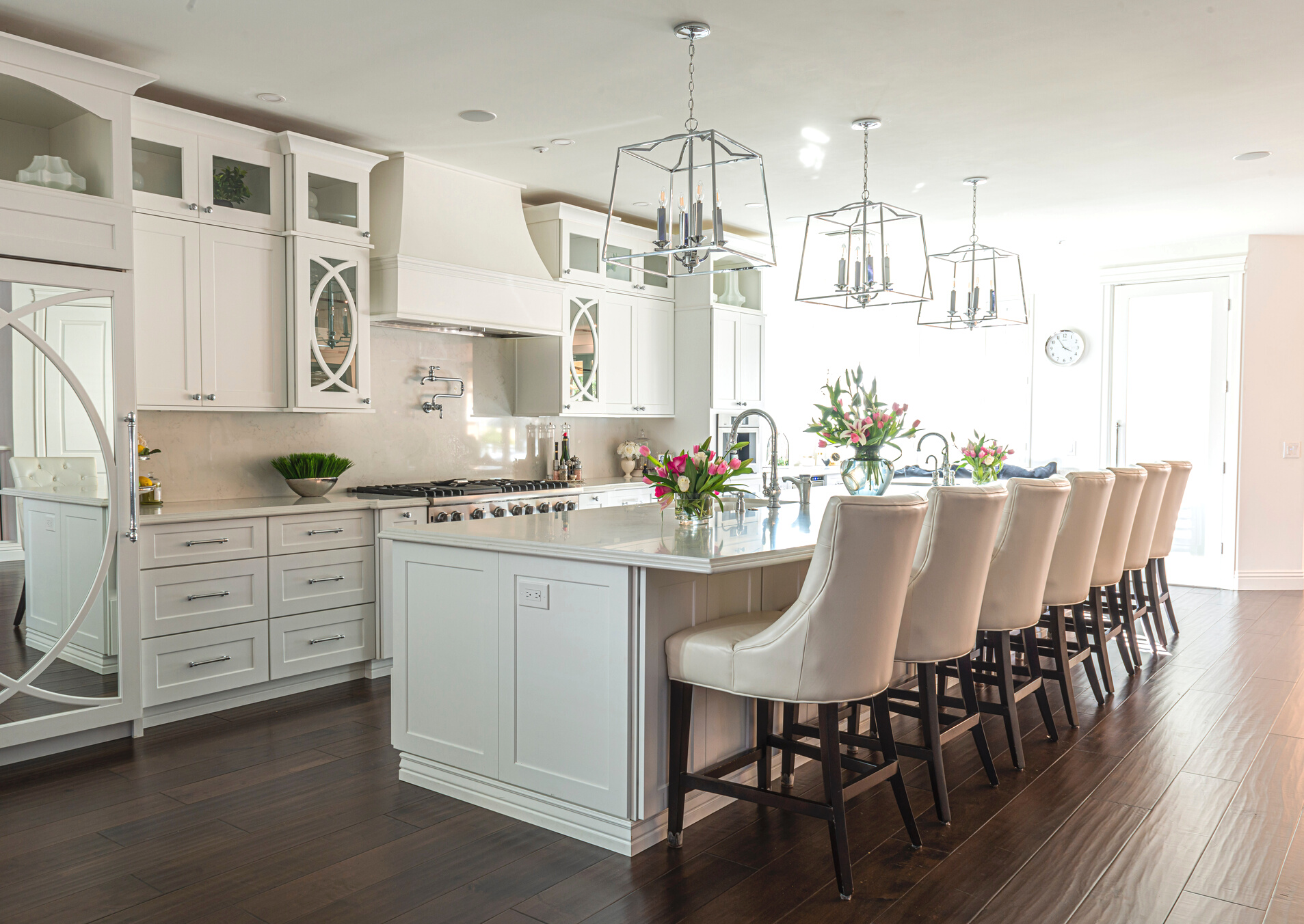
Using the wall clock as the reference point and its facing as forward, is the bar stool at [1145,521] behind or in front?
in front

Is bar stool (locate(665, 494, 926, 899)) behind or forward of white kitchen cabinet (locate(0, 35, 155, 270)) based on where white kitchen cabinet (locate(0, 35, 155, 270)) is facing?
forward

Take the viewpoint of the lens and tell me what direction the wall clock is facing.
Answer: facing the viewer

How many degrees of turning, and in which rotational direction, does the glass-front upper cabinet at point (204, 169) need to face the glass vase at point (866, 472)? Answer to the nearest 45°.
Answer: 0° — it already faces it

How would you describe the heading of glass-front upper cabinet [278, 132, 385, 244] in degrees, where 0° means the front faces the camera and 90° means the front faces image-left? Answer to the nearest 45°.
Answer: approximately 315°

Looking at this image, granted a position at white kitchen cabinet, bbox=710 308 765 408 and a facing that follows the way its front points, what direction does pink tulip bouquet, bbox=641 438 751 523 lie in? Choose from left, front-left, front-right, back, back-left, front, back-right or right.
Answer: front-right

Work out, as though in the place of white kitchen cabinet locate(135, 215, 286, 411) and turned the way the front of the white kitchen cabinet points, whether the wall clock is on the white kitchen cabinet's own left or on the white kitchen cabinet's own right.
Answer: on the white kitchen cabinet's own left

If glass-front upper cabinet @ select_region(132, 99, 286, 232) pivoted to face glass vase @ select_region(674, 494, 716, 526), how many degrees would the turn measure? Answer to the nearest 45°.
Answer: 0° — it already faces it

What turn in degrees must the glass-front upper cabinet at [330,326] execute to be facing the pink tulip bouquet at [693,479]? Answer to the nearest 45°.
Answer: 0° — it already faces it

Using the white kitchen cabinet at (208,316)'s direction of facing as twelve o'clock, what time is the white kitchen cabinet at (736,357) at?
the white kitchen cabinet at (736,357) is roughly at 10 o'clock from the white kitchen cabinet at (208,316).

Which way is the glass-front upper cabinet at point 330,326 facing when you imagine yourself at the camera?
facing the viewer and to the right of the viewer

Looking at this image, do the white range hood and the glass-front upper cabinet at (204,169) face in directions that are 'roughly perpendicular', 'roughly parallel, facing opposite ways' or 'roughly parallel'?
roughly parallel

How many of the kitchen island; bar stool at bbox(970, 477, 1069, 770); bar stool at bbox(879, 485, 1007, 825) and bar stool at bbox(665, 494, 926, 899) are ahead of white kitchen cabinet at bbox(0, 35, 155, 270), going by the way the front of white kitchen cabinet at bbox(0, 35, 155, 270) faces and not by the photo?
4

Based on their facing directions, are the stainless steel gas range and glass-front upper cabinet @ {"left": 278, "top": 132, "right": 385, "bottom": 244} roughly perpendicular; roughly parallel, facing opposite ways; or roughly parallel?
roughly parallel

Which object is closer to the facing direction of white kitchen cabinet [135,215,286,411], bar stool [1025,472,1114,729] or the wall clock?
the bar stool

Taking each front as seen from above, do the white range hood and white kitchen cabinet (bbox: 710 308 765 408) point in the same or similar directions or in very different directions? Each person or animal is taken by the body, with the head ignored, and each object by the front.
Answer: same or similar directions

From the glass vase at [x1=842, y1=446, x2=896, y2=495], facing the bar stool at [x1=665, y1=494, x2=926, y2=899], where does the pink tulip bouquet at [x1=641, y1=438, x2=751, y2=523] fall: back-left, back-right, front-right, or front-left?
front-right

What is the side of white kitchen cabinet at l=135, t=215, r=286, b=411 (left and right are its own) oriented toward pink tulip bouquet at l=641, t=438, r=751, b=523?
front

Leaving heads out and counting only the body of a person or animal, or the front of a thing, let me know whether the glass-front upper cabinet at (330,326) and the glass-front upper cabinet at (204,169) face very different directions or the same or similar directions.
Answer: same or similar directions

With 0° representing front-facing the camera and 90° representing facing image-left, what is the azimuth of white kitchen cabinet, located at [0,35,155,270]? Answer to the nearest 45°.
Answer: approximately 315°

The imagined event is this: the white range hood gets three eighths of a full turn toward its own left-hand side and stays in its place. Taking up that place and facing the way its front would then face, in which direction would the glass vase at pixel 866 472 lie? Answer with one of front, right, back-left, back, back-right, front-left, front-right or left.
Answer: back-right

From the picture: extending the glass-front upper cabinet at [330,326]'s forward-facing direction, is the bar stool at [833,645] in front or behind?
in front

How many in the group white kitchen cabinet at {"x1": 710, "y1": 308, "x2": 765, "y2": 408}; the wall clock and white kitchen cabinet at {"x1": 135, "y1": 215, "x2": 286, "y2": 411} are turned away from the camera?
0

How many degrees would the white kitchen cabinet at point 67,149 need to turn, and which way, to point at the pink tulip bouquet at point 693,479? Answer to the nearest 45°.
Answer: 0° — it already faces it
